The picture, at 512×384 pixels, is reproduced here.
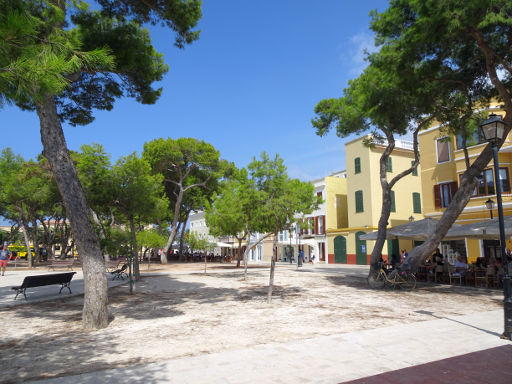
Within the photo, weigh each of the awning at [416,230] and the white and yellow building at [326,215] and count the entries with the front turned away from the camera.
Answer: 0

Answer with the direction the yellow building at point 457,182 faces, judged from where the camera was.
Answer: facing the viewer and to the left of the viewer

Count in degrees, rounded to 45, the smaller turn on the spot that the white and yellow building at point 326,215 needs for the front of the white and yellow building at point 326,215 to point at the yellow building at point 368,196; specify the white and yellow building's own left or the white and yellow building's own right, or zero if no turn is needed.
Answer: approximately 90° to the white and yellow building's own left

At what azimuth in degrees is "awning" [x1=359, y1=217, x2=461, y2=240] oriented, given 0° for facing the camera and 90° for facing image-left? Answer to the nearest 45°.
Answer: approximately 45°

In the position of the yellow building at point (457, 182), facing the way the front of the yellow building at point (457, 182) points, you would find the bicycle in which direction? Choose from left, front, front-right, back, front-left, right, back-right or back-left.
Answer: front-left

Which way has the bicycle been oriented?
to the viewer's left

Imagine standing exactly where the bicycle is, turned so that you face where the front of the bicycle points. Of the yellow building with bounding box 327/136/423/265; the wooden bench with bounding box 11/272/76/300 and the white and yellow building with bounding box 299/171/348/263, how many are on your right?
2

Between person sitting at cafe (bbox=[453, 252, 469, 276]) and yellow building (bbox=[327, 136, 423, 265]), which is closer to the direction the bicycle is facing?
the yellow building

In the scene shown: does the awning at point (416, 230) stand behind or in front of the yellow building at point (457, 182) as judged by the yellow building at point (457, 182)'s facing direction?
in front

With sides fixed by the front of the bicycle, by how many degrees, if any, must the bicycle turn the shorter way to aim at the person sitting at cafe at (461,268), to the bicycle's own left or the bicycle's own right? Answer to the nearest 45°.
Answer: approximately 135° to the bicycle's own right

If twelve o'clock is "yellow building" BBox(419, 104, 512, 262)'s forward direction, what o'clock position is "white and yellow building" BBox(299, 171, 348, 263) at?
"white and yellow building" BBox(299, 171, 348, 263) is roughly at 3 o'clock from "yellow building" BBox(419, 104, 512, 262).

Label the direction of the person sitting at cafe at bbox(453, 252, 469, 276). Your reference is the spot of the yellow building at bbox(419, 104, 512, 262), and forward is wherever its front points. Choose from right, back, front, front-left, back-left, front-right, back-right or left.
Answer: front-left

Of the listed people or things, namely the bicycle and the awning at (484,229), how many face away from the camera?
0

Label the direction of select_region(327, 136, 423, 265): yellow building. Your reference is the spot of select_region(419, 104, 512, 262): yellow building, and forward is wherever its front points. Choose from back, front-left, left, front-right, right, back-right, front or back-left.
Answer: right

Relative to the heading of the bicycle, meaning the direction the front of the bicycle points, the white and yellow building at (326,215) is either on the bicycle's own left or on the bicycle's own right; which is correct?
on the bicycle's own right
